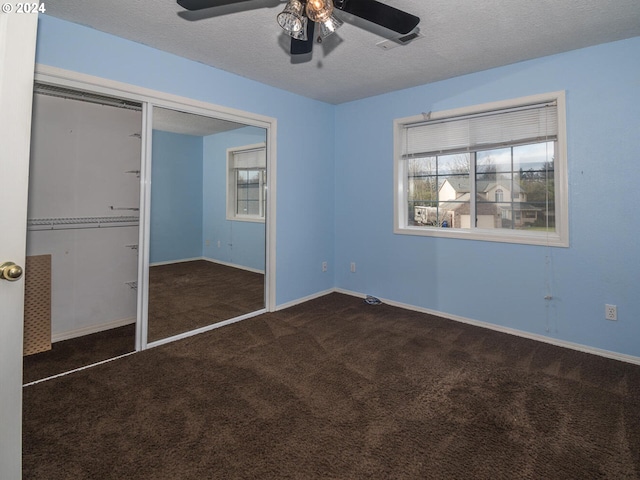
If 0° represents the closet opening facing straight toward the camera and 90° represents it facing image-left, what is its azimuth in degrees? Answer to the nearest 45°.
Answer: approximately 315°

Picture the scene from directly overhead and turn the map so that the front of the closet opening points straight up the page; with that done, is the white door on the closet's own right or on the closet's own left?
on the closet's own right

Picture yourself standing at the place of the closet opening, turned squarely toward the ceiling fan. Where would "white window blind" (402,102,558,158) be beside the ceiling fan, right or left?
left

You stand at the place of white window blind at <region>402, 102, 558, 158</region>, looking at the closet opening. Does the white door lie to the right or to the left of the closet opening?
left
